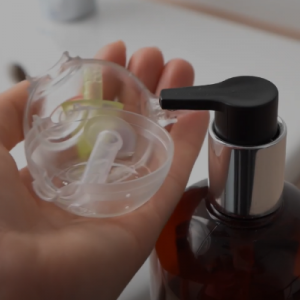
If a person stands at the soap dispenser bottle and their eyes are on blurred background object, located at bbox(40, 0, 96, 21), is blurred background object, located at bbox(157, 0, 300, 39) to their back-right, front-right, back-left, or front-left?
front-right

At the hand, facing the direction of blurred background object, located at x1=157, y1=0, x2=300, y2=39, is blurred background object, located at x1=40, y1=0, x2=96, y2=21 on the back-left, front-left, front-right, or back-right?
front-left

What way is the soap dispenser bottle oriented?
to the viewer's left

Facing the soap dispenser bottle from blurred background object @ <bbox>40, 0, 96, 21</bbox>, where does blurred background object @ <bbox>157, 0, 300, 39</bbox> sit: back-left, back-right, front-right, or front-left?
front-left

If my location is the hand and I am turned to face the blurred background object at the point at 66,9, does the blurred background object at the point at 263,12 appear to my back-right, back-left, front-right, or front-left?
front-right
